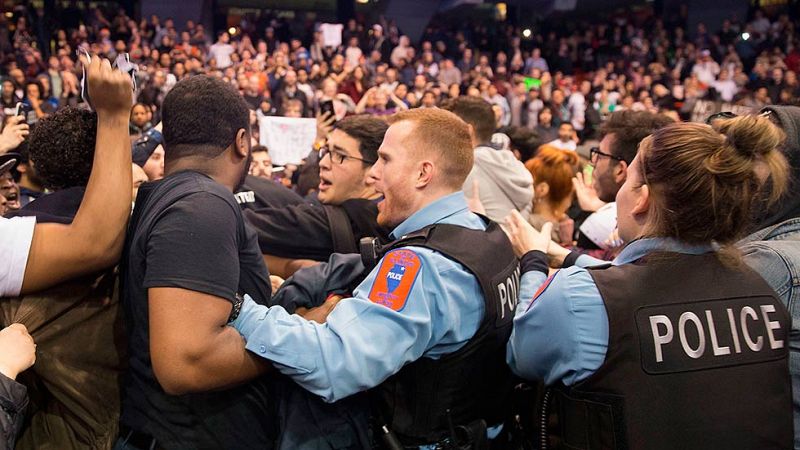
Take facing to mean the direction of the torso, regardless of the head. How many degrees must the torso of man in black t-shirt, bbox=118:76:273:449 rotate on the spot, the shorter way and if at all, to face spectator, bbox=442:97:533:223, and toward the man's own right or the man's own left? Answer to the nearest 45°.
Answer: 0° — they already face them

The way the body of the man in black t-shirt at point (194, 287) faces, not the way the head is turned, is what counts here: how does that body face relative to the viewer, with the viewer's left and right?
facing away from the viewer and to the right of the viewer

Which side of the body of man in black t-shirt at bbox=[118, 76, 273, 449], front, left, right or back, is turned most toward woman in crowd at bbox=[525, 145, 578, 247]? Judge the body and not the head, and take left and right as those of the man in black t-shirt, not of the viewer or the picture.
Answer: front

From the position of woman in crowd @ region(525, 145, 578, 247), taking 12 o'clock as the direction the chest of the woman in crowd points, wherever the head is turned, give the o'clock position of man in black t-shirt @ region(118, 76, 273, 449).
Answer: The man in black t-shirt is roughly at 8 o'clock from the woman in crowd.

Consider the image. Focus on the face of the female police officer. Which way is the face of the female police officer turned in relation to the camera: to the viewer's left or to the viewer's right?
to the viewer's left

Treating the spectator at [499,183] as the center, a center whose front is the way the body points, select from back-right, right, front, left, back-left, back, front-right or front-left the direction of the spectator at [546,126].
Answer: front-right

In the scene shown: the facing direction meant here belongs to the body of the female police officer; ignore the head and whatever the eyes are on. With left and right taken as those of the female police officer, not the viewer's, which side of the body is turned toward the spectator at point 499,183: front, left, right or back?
front

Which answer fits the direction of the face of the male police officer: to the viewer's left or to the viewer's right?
to the viewer's left

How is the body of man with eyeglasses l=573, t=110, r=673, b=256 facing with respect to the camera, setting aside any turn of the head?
to the viewer's left

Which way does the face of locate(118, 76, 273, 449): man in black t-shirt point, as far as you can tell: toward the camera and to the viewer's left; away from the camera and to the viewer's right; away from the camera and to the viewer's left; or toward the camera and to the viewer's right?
away from the camera and to the viewer's right

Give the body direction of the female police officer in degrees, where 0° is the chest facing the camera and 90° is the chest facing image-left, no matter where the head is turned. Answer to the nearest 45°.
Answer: approximately 135°

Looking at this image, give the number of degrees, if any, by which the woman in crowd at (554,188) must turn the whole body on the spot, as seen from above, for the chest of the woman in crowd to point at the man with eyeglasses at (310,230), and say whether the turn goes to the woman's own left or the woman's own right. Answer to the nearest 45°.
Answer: approximately 90° to the woman's own left

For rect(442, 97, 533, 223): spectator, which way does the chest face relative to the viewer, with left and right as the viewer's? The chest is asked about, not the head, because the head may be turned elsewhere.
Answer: facing away from the viewer and to the left of the viewer

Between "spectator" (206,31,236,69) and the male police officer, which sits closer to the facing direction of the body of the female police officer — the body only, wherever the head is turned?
the spectator

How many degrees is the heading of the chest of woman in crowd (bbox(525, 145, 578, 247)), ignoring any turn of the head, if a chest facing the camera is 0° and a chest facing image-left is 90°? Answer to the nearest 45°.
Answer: approximately 135°
